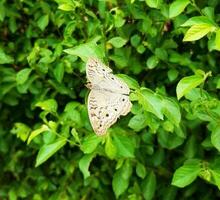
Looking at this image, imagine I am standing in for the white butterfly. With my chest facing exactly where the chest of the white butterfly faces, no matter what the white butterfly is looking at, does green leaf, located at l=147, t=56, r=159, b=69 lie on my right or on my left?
on my right

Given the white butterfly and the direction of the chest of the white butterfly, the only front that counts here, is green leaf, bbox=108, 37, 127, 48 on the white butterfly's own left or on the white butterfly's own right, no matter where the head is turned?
on the white butterfly's own right

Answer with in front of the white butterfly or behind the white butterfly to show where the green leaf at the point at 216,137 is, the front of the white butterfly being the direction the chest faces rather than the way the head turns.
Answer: behind

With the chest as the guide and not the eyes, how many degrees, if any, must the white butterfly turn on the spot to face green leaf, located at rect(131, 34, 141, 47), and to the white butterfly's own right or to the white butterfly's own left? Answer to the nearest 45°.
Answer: approximately 90° to the white butterfly's own right
